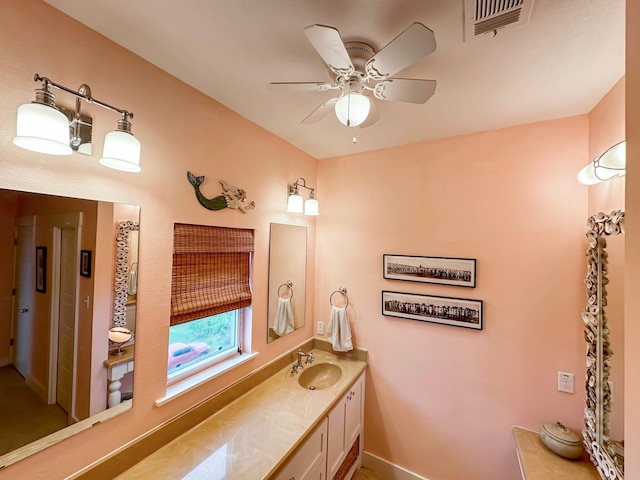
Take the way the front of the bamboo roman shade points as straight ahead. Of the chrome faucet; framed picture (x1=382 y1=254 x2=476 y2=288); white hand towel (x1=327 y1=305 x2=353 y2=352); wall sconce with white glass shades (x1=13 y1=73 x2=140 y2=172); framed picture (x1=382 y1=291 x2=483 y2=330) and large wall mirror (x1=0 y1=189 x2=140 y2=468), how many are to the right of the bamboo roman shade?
2

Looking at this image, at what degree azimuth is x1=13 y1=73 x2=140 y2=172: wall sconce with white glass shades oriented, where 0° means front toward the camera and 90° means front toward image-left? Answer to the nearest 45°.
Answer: approximately 315°

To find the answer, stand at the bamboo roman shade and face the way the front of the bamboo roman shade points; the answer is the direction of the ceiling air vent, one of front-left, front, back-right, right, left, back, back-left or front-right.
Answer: front

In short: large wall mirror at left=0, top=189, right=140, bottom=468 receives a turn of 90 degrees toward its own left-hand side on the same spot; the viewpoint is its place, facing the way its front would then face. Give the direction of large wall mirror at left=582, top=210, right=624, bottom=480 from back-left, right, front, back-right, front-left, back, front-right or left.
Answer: right

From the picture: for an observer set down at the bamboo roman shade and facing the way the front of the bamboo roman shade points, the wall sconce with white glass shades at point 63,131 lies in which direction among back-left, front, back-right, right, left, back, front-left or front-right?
right

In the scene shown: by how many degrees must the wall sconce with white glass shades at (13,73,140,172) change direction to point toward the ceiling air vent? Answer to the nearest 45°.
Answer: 0° — it already faces it

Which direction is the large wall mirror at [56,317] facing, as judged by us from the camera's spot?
facing the viewer and to the right of the viewer

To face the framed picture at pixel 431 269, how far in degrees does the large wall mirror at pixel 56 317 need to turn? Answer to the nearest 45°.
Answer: approximately 45° to its left

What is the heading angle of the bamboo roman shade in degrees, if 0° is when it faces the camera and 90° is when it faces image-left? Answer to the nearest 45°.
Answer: approximately 315°

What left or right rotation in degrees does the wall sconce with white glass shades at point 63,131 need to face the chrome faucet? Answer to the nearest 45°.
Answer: approximately 45° to its left

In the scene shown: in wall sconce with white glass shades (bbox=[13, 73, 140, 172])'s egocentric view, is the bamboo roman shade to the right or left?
on its left

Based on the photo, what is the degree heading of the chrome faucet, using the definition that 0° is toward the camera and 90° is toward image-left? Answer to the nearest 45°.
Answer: approximately 315°

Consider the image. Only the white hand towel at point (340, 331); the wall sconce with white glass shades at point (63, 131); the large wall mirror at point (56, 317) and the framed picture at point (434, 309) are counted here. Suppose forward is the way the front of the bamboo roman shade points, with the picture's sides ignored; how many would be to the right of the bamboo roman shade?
2

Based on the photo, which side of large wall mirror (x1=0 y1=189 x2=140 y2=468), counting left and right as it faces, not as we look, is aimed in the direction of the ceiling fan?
front

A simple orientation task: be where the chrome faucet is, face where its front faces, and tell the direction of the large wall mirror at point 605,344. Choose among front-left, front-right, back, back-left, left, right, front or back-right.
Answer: front

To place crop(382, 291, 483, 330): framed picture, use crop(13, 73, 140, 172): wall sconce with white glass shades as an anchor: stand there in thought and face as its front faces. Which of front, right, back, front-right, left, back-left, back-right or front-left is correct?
front-left
